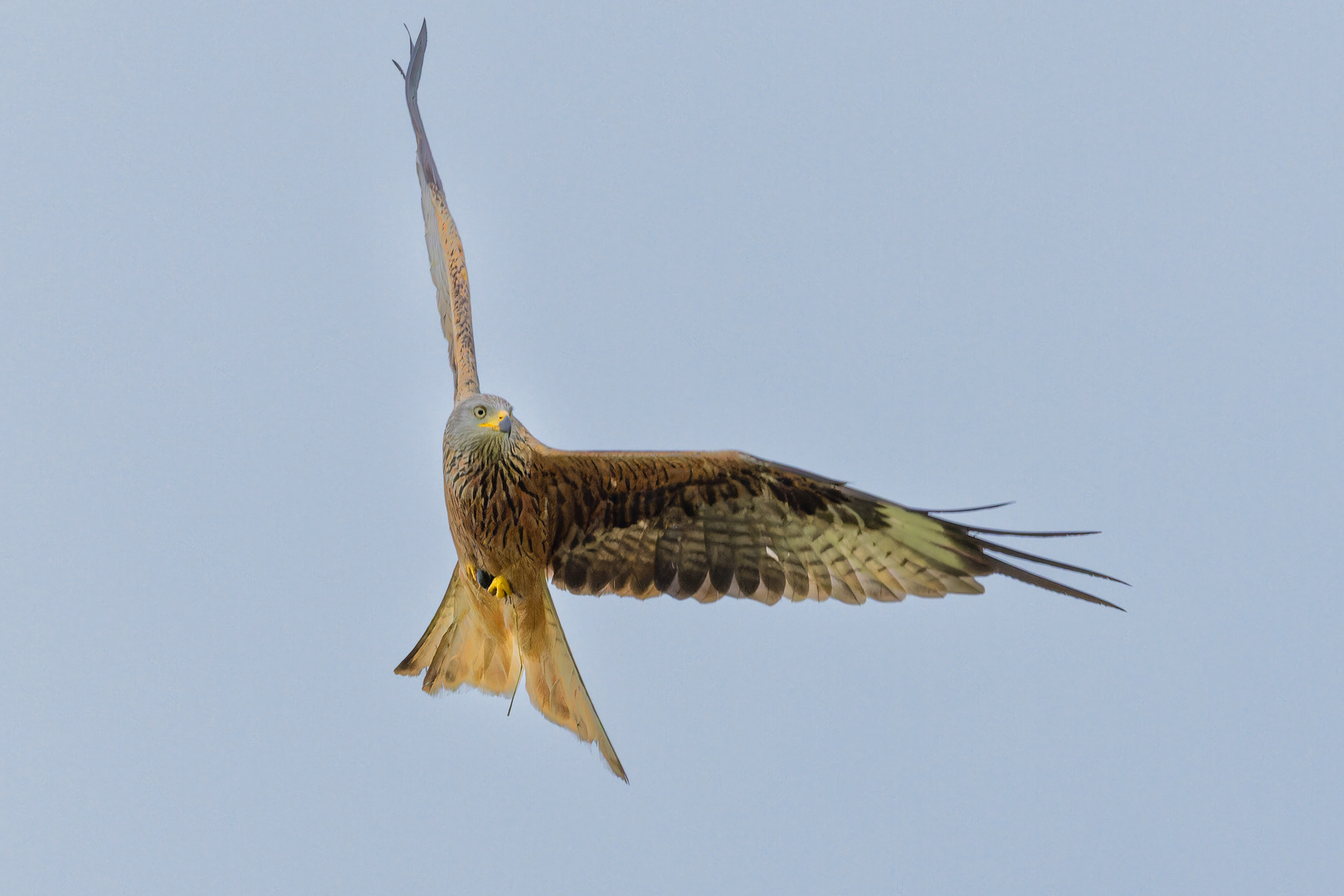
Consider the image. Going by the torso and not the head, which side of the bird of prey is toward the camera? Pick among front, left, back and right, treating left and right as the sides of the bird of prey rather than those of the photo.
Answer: front
